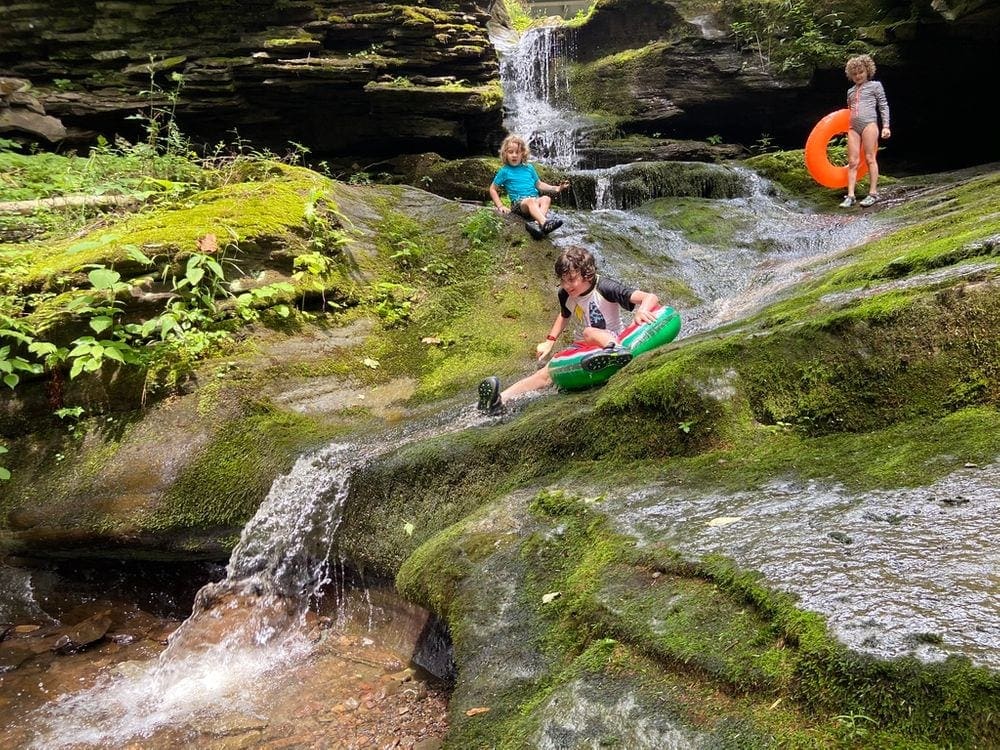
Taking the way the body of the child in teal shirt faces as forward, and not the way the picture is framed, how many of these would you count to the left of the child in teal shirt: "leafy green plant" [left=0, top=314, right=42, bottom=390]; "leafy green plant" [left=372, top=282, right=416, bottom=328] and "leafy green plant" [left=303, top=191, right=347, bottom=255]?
0

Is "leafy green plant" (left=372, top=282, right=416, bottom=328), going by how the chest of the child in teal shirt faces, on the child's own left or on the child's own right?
on the child's own right

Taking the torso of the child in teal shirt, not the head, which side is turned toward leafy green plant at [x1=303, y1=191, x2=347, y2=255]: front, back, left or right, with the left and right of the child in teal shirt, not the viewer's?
right

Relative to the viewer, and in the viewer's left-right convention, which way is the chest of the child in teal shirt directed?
facing the viewer and to the right of the viewer

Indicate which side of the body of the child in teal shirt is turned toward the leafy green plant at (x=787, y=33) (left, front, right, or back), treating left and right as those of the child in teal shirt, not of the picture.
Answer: left
